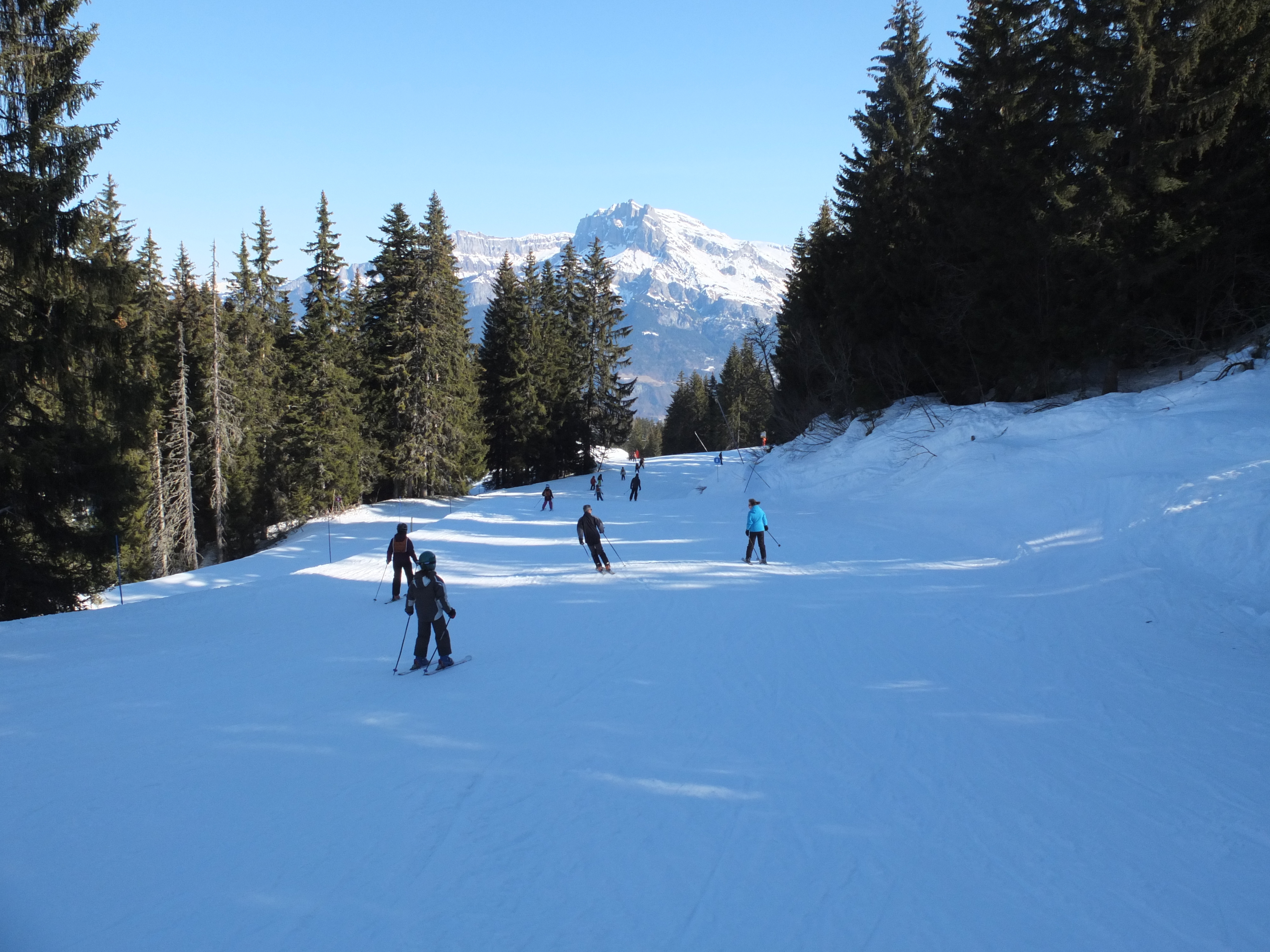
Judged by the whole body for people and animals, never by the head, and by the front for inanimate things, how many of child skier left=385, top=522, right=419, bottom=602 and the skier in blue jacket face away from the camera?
2

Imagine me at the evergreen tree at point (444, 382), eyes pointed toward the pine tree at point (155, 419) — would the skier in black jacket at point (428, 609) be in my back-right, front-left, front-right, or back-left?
front-left

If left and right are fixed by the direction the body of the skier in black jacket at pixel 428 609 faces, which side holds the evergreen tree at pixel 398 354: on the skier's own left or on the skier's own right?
on the skier's own left

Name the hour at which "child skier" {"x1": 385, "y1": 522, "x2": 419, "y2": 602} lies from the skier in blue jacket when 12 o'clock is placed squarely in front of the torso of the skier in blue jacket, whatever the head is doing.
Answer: The child skier is roughly at 8 o'clock from the skier in blue jacket.

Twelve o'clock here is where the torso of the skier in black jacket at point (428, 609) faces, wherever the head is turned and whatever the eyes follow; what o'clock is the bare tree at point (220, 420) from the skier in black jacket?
The bare tree is roughly at 10 o'clock from the skier in black jacket.

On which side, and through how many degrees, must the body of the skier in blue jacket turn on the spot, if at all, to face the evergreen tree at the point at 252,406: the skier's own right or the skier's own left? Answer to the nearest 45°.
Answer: approximately 45° to the skier's own left

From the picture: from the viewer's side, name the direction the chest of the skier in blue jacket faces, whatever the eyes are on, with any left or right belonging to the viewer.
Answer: facing away from the viewer

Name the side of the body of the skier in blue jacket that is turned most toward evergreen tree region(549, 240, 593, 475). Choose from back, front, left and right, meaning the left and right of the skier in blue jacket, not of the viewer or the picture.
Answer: front

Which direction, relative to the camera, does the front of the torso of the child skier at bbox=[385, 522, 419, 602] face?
away from the camera

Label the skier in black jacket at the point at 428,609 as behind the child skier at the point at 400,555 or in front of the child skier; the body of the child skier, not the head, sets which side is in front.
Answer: behind

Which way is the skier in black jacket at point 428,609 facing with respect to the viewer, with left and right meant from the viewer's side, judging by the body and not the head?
facing away from the viewer and to the right of the viewer

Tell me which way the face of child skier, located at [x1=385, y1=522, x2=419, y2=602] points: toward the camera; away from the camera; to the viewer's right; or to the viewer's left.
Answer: away from the camera

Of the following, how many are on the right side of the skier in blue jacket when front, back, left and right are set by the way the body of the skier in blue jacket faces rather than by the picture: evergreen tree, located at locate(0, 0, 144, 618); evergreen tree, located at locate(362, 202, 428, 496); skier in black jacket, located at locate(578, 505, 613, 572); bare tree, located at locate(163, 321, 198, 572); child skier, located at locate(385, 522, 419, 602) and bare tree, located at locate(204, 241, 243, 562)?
0

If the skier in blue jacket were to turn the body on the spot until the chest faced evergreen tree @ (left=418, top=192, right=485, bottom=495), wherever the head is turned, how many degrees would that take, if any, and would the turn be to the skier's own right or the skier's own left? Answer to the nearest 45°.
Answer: approximately 45° to the skier's own left

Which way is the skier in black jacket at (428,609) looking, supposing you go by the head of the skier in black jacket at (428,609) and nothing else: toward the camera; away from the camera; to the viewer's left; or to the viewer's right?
away from the camera
